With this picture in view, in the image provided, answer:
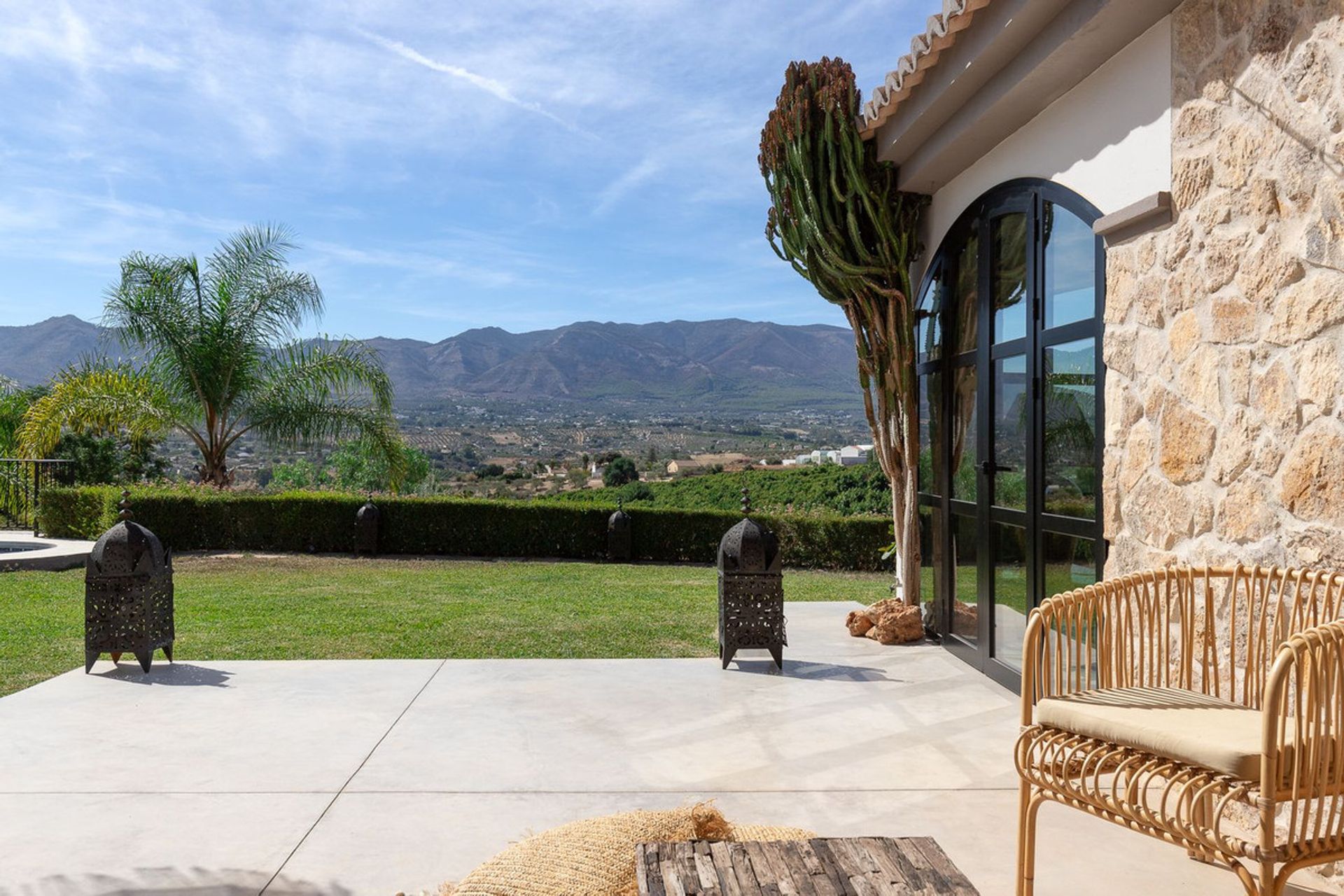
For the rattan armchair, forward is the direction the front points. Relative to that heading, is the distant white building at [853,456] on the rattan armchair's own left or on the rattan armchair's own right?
on the rattan armchair's own right

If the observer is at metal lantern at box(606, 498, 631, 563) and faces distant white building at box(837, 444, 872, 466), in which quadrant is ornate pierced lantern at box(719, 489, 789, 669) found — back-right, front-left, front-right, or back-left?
back-right

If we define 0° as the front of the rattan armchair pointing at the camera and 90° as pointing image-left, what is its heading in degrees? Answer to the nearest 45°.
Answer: approximately 45°

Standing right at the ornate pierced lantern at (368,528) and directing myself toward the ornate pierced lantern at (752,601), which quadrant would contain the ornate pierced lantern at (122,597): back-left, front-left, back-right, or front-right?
front-right

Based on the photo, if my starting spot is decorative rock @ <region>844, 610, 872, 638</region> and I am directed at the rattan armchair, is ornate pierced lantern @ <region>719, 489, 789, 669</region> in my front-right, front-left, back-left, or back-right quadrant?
front-right

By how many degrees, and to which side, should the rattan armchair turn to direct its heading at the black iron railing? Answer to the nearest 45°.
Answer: approximately 45° to its right

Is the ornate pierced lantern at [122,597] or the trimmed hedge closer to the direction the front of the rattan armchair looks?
the ornate pierced lantern

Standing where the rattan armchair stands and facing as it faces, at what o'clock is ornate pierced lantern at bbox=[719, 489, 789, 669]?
The ornate pierced lantern is roughly at 3 o'clock from the rattan armchair.

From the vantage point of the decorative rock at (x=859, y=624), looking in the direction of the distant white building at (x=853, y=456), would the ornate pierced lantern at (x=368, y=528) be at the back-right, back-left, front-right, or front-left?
front-left

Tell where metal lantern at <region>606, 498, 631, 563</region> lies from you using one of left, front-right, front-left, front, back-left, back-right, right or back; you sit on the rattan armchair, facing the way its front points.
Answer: right

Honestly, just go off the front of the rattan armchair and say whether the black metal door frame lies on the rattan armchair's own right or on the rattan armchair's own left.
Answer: on the rattan armchair's own right

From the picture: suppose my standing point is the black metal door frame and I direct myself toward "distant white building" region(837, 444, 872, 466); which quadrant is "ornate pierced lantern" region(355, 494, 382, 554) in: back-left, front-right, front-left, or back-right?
front-left

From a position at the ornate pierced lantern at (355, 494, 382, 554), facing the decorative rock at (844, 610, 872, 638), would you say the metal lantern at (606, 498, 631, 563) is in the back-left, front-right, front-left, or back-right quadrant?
front-left

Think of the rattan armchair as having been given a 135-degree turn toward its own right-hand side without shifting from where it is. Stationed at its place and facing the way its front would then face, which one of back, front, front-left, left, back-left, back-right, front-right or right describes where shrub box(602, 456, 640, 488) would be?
front-left

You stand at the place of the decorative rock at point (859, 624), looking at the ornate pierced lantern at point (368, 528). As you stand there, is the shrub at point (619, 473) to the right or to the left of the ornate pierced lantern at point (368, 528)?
right

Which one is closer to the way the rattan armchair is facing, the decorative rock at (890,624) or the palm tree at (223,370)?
the palm tree

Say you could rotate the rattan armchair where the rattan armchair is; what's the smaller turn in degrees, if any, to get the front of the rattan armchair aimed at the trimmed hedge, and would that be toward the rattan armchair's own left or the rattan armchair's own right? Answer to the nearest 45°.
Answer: approximately 90° to the rattan armchair's own right

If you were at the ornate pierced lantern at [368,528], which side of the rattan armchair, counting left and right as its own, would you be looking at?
right
